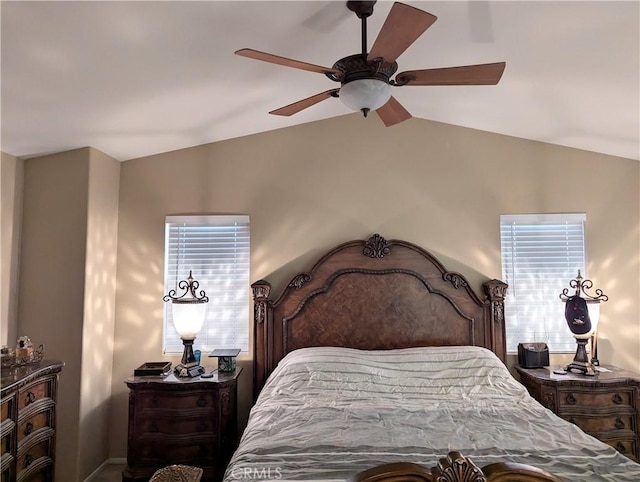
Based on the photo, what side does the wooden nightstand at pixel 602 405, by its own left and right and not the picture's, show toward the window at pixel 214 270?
right

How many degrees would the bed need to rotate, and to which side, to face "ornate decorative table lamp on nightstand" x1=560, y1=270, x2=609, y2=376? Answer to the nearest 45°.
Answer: approximately 135° to its left

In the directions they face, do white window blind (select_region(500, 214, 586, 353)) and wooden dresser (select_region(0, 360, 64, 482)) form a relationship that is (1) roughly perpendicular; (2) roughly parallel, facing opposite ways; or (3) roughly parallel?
roughly perpendicular

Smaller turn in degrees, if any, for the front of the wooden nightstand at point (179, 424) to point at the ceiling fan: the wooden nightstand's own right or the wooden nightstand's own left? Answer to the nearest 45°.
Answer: approximately 45° to the wooden nightstand's own left

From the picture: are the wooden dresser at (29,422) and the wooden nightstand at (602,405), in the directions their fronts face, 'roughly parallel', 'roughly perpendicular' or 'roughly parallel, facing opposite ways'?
roughly perpendicular

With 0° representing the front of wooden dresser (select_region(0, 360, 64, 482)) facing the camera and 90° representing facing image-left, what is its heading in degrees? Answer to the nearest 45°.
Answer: approximately 315°

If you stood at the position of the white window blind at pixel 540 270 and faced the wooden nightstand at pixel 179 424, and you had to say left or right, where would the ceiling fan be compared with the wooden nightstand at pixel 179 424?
left
